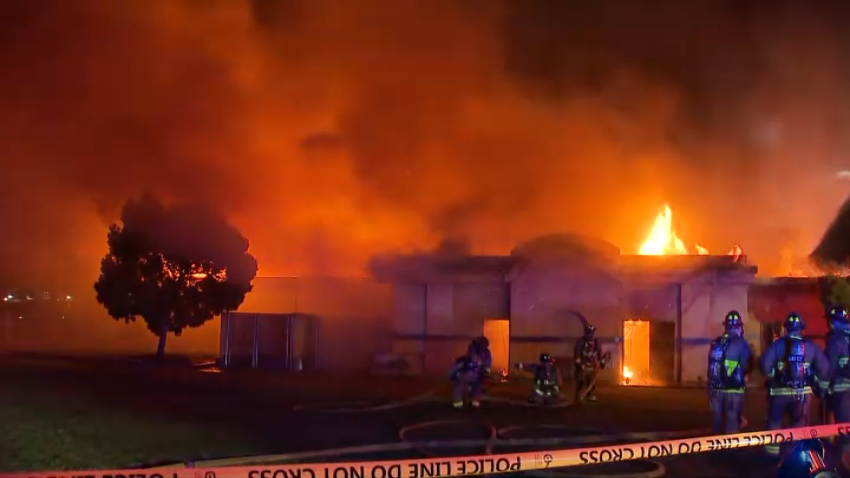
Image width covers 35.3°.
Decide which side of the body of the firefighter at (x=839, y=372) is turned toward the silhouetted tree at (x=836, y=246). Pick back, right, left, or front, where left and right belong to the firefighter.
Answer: front

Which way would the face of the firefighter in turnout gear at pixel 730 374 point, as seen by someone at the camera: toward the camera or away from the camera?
away from the camera

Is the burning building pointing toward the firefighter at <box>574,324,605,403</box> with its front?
yes

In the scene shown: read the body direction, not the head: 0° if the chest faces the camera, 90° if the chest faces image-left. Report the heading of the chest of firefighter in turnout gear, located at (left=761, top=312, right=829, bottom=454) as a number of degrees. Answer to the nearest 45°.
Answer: approximately 180°

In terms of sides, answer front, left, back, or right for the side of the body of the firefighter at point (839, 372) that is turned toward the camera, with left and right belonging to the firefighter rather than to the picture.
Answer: back

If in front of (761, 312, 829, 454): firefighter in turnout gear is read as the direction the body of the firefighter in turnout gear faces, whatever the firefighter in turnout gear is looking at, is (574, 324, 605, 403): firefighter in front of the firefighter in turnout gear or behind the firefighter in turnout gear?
in front

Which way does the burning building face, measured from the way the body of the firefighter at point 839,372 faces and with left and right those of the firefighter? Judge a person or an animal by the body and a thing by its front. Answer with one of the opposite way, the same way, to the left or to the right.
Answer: the opposite way

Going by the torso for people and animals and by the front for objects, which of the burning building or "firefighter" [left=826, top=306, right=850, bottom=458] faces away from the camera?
the firefighter

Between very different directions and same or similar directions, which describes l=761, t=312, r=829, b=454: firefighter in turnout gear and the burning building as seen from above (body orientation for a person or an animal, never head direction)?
very different directions

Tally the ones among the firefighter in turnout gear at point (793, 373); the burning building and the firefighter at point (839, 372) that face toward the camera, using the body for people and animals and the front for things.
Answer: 1
